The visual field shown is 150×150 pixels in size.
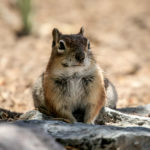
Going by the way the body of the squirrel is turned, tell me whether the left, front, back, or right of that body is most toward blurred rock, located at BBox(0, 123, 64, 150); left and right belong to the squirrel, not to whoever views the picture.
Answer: front

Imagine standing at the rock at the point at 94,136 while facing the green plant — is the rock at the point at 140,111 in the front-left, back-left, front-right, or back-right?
front-right

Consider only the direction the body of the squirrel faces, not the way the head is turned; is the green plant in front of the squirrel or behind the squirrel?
behind

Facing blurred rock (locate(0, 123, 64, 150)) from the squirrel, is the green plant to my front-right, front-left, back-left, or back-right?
back-right

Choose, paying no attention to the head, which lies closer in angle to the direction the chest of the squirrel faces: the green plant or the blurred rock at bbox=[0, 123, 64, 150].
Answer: the blurred rock

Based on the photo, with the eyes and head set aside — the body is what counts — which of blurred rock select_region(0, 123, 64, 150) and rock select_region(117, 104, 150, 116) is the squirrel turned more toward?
the blurred rock

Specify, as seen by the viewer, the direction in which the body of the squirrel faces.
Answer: toward the camera
